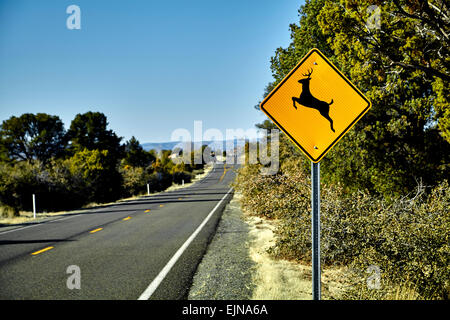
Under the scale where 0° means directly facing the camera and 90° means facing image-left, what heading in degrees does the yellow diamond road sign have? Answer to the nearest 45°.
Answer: approximately 0°

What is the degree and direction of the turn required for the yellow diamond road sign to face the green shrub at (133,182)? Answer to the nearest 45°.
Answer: approximately 135° to its right
